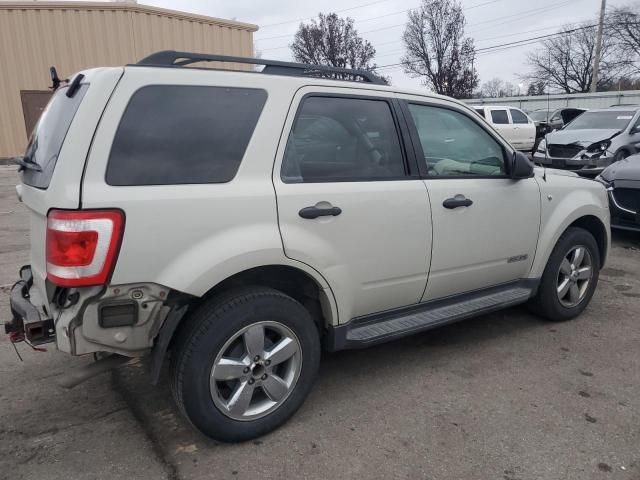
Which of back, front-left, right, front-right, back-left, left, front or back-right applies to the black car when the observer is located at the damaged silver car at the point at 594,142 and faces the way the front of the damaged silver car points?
front-left

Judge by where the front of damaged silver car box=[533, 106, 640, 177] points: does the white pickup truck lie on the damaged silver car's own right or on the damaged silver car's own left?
on the damaged silver car's own right

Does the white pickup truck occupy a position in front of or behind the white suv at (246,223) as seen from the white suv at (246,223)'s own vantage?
in front

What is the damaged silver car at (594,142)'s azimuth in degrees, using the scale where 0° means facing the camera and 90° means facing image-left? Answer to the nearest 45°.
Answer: approximately 45°

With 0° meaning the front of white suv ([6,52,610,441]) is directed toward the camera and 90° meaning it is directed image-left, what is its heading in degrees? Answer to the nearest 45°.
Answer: approximately 225°

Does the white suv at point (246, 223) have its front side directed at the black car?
yes
